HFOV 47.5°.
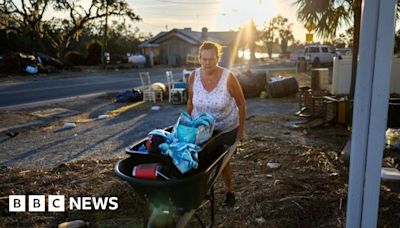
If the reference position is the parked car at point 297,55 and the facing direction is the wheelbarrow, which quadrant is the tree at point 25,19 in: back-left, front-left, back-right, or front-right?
front-right

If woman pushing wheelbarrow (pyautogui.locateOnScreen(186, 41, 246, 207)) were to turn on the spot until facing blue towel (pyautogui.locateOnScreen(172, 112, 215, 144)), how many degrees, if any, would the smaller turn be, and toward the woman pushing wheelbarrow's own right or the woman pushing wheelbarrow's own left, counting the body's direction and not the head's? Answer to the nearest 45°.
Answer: approximately 45° to the woman pushing wheelbarrow's own left

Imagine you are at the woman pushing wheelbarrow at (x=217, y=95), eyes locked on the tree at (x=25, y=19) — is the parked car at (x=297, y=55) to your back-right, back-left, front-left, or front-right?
front-right

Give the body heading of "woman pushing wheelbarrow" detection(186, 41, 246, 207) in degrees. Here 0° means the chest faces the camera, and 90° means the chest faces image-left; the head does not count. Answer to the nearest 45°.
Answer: approximately 45°

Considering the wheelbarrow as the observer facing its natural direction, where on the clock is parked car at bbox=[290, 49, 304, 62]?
The parked car is roughly at 5 o'clock from the wheelbarrow.

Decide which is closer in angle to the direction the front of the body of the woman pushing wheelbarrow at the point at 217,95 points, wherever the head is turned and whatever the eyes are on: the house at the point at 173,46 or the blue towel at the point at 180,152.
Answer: the blue towel

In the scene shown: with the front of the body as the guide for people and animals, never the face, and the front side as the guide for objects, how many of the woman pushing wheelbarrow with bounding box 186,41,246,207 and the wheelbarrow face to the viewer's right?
0

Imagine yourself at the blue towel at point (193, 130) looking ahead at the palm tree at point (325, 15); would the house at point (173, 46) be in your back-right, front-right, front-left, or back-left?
front-left

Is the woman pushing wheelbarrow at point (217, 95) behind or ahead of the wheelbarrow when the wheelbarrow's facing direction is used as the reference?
behind

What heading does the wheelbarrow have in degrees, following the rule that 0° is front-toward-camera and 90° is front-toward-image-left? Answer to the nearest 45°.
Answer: approximately 45°

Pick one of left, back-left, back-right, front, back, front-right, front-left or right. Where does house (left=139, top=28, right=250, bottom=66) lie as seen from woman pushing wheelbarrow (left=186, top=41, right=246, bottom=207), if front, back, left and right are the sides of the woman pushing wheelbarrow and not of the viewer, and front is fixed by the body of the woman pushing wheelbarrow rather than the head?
back-right
